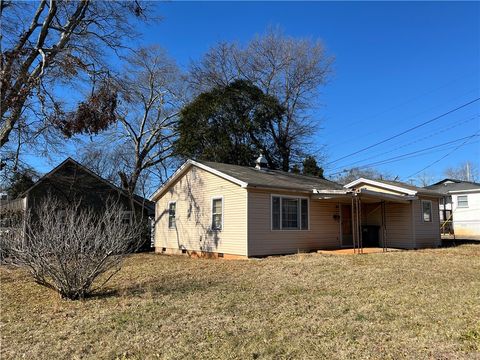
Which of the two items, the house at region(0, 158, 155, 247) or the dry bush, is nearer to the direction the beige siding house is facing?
the dry bush

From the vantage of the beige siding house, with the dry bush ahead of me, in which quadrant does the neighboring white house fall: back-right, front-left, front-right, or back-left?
back-left

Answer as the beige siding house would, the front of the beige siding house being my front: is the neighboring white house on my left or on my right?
on my left

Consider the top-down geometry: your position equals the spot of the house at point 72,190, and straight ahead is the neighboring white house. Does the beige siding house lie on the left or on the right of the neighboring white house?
right

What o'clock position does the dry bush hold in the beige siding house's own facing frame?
The dry bush is roughly at 2 o'clock from the beige siding house.

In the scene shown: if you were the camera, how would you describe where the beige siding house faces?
facing the viewer and to the right of the viewer

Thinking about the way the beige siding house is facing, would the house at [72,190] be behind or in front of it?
behind
